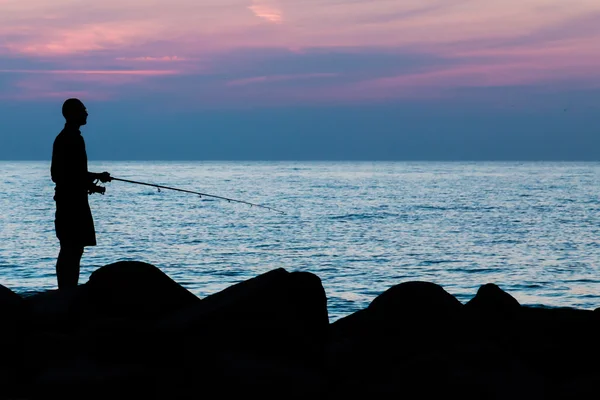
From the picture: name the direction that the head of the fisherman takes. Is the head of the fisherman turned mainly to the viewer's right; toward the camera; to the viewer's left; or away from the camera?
to the viewer's right

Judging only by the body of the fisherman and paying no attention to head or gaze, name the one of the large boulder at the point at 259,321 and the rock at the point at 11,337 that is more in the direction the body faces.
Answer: the large boulder

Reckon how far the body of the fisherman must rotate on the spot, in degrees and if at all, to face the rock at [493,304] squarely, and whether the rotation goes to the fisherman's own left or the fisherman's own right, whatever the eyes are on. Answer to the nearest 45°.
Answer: approximately 45° to the fisherman's own right

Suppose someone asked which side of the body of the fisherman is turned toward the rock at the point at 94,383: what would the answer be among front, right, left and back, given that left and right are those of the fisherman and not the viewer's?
right

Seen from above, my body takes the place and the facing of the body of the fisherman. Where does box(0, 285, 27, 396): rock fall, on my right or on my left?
on my right

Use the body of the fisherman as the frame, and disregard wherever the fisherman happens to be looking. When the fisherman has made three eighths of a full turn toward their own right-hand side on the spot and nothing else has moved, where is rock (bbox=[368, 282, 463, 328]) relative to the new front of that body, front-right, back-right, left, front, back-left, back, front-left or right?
left

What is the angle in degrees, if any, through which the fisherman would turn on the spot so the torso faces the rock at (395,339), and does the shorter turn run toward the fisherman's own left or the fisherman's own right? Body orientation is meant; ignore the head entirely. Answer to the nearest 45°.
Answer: approximately 45° to the fisherman's own right

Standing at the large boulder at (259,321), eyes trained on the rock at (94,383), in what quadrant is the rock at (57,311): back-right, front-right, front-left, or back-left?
front-right

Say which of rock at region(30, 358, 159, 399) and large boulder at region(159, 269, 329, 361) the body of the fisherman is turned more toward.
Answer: the large boulder

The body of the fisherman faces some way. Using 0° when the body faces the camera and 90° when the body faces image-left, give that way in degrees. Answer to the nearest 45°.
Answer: approximately 270°
